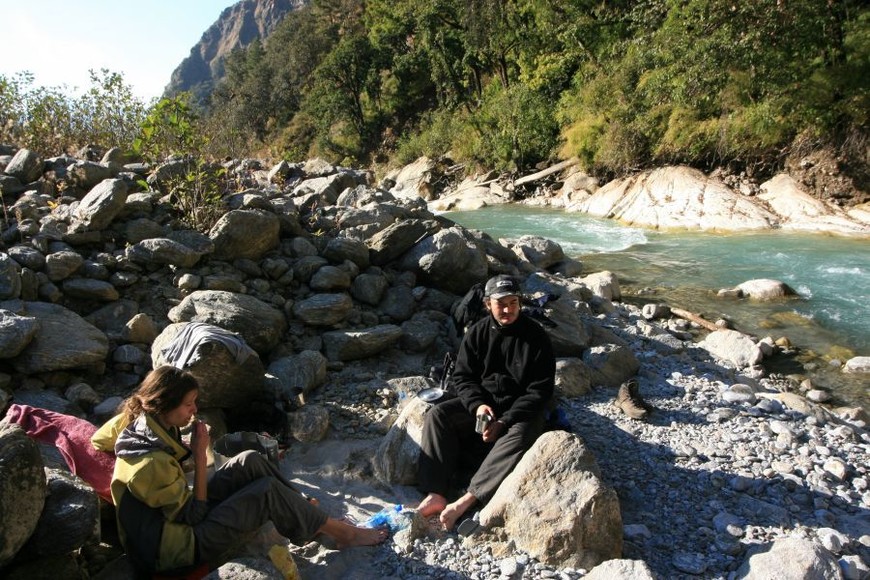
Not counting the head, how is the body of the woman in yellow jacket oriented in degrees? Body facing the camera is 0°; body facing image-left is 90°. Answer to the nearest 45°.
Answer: approximately 270°

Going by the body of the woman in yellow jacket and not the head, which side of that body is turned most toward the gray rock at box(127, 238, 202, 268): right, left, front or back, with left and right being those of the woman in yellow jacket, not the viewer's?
left

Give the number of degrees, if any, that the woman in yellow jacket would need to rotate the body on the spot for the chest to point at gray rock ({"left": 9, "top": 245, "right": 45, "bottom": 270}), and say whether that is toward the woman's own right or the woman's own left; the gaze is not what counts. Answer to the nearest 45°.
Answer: approximately 90° to the woman's own left

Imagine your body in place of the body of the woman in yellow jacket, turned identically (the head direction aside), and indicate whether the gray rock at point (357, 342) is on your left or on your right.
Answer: on your left

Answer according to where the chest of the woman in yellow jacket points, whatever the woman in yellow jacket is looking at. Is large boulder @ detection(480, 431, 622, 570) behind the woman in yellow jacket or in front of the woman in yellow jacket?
in front

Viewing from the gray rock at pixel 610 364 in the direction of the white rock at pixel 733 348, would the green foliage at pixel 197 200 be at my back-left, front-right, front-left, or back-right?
back-left

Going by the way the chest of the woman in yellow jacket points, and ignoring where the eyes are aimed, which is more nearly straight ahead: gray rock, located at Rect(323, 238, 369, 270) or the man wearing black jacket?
the man wearing black jacket

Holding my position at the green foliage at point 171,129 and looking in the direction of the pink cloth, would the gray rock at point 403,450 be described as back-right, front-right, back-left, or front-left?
front-left

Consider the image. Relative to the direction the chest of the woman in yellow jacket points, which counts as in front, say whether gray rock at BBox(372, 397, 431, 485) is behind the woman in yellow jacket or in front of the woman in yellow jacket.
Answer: in front

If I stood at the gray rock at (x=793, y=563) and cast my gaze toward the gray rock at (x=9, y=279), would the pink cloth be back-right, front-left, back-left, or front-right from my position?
front-left

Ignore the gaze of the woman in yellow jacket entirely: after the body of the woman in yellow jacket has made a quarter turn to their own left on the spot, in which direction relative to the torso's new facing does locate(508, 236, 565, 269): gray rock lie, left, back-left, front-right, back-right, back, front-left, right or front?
front-right

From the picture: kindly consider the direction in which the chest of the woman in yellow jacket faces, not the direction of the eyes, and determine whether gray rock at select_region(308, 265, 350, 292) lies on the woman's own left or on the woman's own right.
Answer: on the woman's own left

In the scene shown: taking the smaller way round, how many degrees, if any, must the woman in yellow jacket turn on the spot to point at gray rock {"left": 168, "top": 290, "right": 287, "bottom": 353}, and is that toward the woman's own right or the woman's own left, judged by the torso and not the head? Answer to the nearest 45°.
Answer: approximately 90° to the woman's own left

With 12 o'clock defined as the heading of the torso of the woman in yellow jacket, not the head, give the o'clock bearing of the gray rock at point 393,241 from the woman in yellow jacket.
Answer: The gray rock is roughly at 10 o'clock from the woman in yellow jacket.

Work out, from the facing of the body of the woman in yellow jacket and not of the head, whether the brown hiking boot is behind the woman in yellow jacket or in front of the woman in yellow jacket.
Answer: in front
